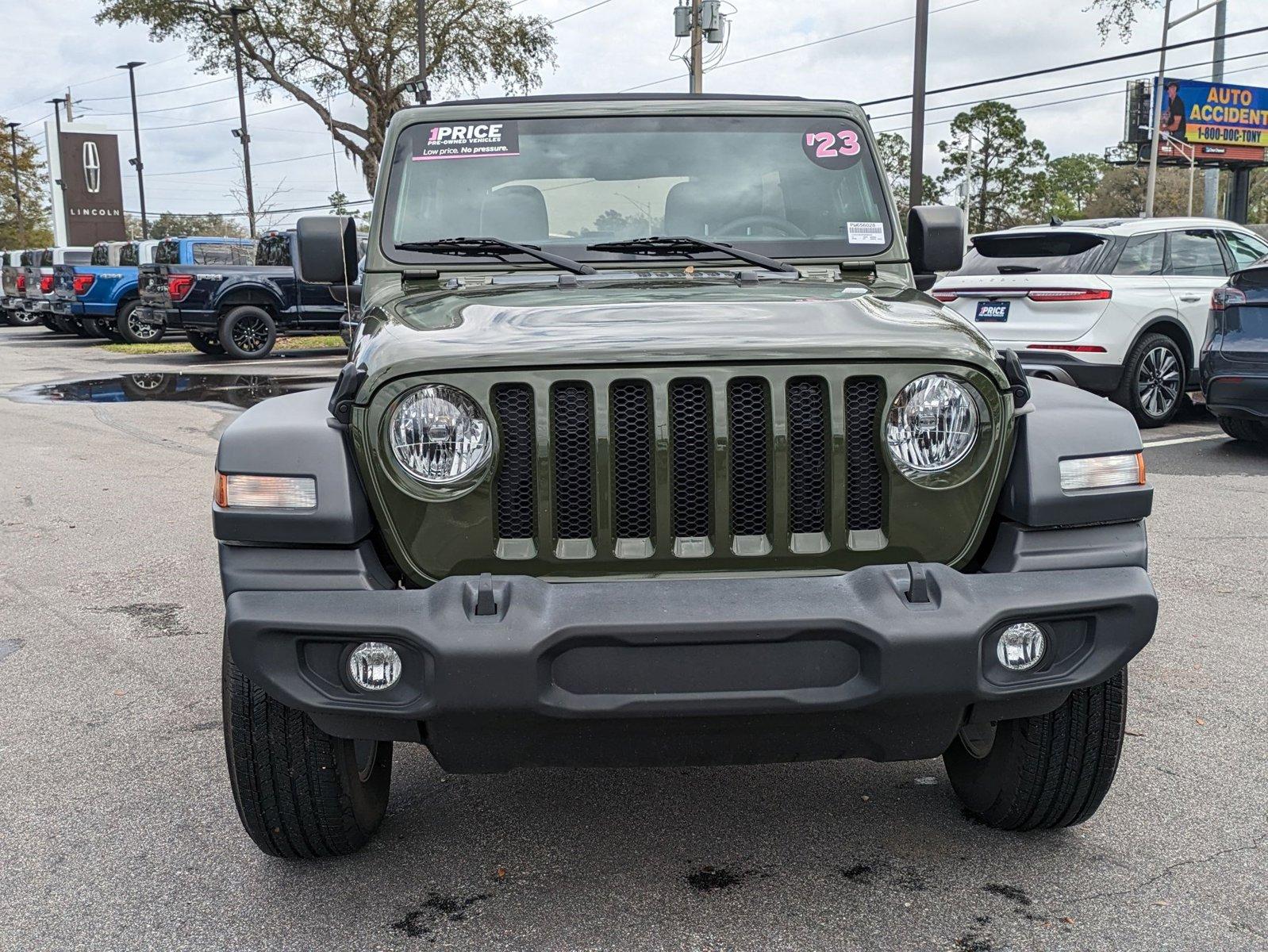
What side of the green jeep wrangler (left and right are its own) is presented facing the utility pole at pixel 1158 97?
back

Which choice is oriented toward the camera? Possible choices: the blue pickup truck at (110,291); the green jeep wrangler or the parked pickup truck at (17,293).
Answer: the green jeep wrangler

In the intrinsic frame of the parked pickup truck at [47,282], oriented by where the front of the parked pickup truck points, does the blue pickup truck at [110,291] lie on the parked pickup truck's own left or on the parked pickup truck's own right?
on the parked pickup truck's own right

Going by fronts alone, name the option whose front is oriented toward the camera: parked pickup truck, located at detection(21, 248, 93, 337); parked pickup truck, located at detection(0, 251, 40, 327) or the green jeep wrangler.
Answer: the green jeep wrangler

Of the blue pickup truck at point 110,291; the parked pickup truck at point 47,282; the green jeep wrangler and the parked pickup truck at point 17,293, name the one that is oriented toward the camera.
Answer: the green jeep wrangler

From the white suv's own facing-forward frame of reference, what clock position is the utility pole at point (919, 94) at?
The utility pole is roughly at 10 o'clock from the white suv.

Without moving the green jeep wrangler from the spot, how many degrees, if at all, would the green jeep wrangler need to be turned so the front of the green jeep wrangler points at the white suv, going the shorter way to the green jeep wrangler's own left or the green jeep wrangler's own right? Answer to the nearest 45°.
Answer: approximately 135° to the green jeep wrangler's own left

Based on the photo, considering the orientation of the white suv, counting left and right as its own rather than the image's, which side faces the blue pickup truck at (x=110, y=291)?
left

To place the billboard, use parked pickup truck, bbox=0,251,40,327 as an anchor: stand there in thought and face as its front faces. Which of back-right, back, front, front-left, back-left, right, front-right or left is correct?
front-right

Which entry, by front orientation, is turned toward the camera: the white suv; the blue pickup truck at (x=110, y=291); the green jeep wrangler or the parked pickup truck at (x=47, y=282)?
the green jeep wrangler

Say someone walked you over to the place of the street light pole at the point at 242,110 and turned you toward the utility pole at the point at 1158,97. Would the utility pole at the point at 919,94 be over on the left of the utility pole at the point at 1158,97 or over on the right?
right
